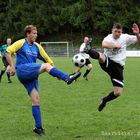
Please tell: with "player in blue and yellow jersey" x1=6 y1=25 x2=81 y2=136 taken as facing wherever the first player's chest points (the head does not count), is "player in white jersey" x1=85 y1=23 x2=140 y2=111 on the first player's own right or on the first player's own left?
on the first player's own left

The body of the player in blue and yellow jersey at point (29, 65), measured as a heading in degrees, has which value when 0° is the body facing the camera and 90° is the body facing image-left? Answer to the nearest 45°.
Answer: approximately 315°
